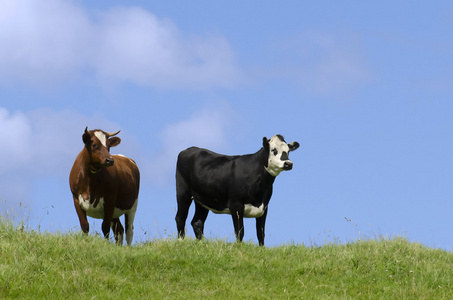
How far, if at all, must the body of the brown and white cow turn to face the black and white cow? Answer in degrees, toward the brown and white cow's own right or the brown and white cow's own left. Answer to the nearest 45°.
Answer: approximately 135° to the brown and white cow's own left

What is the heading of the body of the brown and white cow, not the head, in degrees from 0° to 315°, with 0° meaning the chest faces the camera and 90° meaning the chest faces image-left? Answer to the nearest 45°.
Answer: approximately 45°
